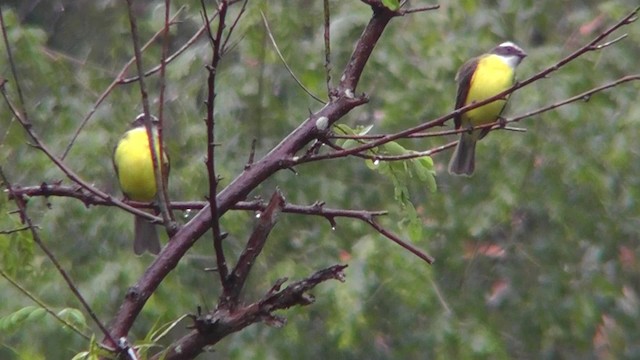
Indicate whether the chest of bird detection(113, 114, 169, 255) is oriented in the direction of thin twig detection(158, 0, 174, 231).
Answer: yes

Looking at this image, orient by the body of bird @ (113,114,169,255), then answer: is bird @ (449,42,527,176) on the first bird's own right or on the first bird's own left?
on the first bird's own left

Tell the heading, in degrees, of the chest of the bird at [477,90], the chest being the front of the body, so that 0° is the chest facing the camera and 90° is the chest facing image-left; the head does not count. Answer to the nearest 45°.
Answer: approximately 315°

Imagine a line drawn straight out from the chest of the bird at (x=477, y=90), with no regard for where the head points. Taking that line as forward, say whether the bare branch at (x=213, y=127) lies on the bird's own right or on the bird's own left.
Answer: on the bird's own right

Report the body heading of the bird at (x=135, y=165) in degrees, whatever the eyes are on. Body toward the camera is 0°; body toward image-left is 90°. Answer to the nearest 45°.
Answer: approximately 0°
